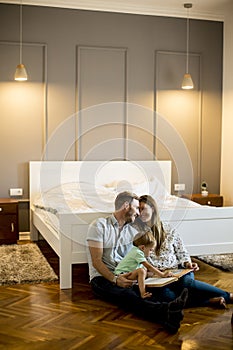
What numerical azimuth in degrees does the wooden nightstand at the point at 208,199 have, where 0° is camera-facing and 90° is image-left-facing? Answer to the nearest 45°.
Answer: approximately 0°

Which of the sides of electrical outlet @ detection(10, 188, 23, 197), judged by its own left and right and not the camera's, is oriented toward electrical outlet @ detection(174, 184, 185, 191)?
left

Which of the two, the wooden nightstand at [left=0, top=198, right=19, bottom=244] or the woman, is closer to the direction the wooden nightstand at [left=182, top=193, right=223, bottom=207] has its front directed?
the woman

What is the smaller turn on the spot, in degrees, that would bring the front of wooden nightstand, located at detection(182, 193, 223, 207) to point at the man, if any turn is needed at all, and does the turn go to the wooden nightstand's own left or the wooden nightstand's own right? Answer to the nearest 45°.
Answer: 0° — it already faces them

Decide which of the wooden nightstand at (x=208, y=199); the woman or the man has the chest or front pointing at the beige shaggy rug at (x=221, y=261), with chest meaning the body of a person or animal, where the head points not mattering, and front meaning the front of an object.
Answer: the wooden nightstand

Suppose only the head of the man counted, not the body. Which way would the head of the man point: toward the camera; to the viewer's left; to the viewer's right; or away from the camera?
to the viewer's right
